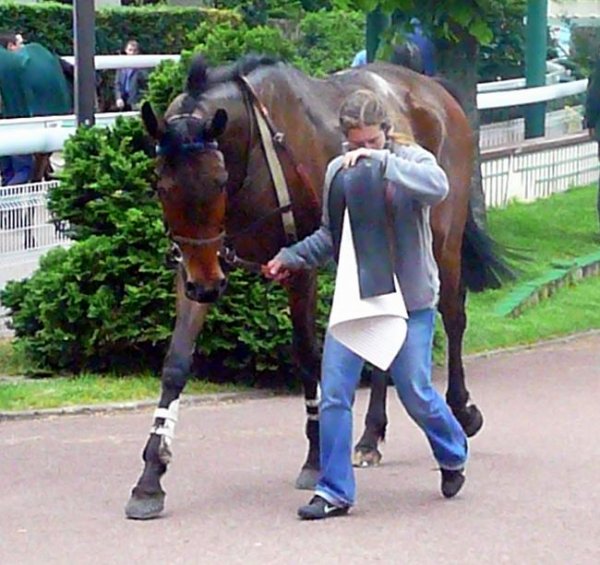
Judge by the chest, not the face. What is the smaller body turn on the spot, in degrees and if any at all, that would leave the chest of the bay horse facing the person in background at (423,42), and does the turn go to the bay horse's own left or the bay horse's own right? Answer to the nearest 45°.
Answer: approximately 135° to the bay horse's own right

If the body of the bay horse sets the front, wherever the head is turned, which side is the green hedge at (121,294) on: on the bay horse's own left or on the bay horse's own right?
on the bay horse's own right

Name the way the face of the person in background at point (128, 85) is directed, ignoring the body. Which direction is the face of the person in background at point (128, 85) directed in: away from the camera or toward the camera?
toward the camera

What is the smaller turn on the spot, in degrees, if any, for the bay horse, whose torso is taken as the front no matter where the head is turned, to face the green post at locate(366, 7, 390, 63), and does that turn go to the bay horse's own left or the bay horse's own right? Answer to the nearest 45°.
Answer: approximately 135° to the bay horse's own right

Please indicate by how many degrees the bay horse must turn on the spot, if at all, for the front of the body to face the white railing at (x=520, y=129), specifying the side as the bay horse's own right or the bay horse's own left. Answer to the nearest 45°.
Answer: approximately 135° to the bay horse's own right

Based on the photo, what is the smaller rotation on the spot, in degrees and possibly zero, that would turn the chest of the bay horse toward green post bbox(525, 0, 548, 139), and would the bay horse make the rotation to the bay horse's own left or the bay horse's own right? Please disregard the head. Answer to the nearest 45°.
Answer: approximately 135° to the bay horse's own right

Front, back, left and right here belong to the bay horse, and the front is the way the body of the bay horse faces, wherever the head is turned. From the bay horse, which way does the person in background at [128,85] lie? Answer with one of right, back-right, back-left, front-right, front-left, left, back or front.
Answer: back-right
